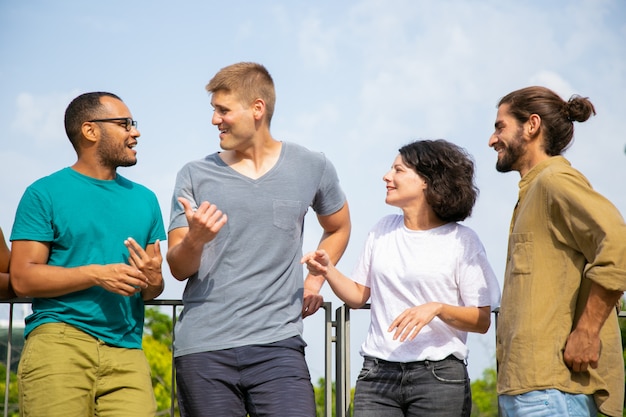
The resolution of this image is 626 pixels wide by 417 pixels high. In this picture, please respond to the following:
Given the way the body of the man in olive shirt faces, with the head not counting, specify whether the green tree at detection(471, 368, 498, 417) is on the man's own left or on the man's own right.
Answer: on the man's own right

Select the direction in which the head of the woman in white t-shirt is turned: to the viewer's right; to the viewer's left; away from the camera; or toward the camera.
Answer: to the viewer's left

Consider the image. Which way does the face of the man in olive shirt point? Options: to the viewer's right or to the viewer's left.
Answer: to the viewer's left

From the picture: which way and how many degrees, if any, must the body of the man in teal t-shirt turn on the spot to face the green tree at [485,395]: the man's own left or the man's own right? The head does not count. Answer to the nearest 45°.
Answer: approximately 90° to the man's own left

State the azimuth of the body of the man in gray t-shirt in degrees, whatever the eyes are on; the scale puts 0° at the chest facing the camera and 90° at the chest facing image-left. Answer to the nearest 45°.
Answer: approximately 0°

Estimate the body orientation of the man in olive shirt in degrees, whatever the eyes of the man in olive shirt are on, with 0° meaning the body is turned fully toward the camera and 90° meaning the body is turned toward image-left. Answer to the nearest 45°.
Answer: approximately 90°

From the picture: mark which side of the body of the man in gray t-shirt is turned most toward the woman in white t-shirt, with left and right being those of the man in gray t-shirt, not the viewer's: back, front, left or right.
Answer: left

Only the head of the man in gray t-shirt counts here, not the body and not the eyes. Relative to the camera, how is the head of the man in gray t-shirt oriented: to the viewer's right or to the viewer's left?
to the viewer's left

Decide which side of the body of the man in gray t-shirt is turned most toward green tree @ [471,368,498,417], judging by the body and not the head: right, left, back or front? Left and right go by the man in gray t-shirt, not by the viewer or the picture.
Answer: back

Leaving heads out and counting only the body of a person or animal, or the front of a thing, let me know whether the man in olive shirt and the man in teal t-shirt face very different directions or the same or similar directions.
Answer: very different directions

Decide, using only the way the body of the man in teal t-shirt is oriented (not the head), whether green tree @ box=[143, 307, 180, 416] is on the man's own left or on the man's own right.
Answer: on the man's own left
